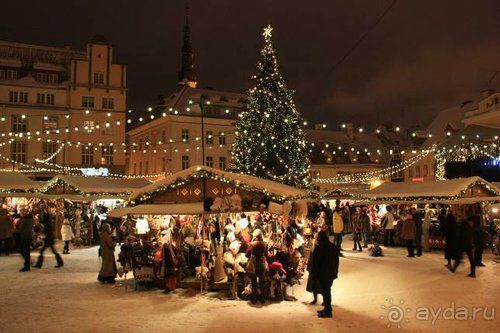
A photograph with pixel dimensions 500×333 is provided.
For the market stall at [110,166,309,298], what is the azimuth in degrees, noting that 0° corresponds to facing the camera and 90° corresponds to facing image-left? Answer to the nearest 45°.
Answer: approximately 0°

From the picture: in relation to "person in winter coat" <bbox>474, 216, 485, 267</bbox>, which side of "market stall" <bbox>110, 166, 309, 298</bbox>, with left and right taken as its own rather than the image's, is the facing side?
left

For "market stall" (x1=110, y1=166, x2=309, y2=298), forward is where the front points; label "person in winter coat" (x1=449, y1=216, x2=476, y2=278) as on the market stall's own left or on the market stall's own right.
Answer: on the market stall's own left

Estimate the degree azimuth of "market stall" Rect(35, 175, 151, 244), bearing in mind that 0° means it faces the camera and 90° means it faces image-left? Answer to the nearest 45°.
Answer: approximately 315°

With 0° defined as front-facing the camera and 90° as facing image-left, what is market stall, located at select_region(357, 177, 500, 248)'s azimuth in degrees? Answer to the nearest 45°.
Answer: approximately 45°

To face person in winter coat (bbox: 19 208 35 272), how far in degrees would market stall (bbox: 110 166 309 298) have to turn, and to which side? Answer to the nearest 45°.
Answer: approximately 135° to its right
